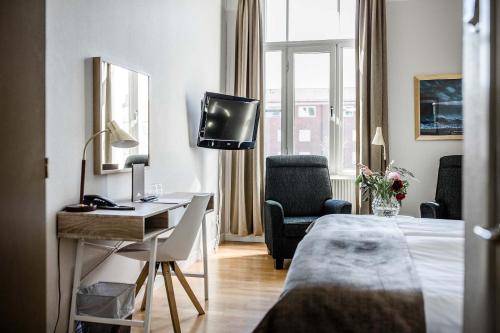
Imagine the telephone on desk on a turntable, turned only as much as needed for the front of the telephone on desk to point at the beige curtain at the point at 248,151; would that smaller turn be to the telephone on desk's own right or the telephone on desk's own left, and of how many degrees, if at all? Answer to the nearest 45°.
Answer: approximately 45° to the telephone on desk's own left

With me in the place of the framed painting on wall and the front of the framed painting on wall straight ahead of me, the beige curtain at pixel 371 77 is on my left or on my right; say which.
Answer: on my right

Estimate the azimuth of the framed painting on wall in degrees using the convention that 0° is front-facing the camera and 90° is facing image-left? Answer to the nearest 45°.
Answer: approximately 0°

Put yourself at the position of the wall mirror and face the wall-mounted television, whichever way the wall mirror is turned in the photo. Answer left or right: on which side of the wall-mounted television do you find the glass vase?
right

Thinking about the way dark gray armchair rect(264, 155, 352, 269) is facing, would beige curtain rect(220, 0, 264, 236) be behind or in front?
behind

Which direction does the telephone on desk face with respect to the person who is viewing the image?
facing to the right of the viewer
